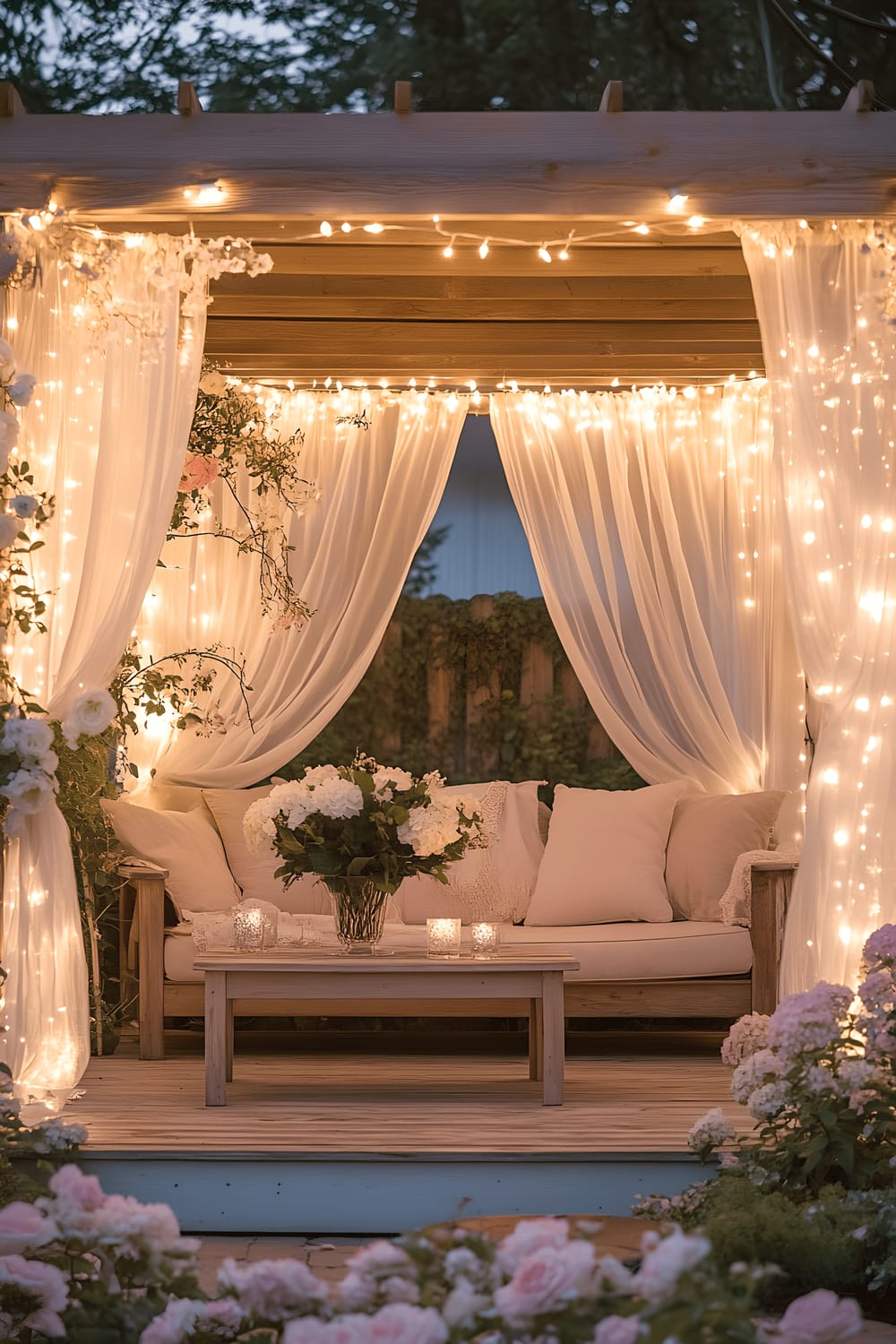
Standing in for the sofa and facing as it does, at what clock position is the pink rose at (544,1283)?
The pink rose is roughly at 12 o'clock from the sofa.

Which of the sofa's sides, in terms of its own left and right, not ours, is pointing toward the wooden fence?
back

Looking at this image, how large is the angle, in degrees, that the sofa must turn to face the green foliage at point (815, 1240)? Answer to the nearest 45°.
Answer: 0° — it already faces it

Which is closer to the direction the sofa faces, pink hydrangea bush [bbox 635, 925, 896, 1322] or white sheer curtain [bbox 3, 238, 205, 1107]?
the pink hydrangea bush

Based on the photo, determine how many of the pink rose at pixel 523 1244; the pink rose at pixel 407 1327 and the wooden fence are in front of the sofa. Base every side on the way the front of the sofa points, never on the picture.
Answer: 2

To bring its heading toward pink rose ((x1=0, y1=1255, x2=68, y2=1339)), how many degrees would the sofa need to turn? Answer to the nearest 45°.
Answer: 0° — it already faces it

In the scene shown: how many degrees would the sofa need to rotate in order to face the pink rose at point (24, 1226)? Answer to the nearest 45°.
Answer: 0° — it already faces it

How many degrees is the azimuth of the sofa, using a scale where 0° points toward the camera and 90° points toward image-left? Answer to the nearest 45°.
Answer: approximately 0°
